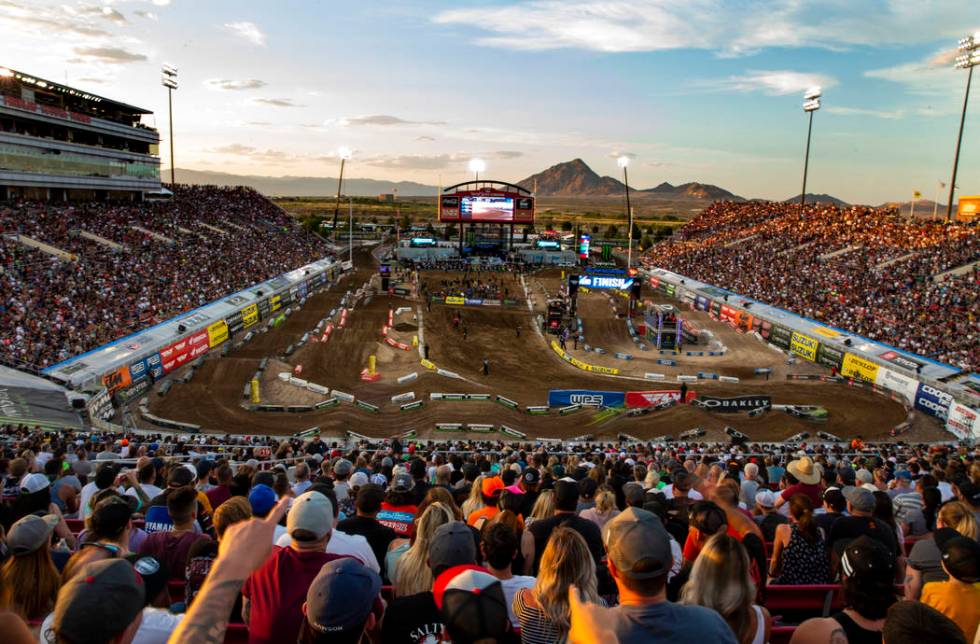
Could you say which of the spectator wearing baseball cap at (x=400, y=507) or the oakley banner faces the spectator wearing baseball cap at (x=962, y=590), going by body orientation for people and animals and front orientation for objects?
the oakley banner

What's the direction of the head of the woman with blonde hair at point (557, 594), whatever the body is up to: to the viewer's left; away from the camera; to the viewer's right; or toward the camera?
away from the camera

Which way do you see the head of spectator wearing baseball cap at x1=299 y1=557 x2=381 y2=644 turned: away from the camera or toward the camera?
away from the camera

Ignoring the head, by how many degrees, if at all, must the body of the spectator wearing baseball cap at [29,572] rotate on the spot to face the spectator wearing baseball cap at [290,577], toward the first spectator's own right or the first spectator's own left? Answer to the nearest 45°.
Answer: approximately 90° to the first spectator's own right

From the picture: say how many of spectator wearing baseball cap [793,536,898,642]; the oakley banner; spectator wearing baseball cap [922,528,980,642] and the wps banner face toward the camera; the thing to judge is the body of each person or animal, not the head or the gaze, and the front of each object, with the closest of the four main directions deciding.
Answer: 2

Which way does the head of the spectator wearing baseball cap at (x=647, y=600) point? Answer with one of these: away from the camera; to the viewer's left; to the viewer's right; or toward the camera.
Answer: away from the camera

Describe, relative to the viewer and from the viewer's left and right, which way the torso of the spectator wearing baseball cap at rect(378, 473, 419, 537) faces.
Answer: facing away from the viewer

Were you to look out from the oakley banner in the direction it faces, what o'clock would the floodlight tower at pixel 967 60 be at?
The floodlight tower is roughly at 7 o'clock from the oakley banner.

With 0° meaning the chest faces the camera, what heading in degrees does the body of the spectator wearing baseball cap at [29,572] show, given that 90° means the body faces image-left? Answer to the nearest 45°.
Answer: approximately 225°

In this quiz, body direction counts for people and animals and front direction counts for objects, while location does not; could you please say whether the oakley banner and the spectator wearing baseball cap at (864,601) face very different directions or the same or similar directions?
very different directions

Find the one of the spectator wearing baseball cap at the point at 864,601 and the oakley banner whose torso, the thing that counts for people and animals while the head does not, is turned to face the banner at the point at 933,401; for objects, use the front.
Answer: the spectator wearing baseball cap
